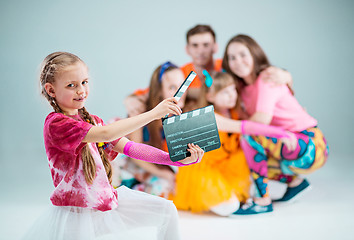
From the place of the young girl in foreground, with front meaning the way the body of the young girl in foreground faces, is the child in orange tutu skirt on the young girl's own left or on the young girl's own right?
on the young girl's own left

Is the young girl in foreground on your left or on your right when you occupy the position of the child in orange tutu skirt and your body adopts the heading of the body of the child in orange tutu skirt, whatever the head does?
on your right

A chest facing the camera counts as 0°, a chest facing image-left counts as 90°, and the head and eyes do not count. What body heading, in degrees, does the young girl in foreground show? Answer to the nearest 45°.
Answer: approximately 315°

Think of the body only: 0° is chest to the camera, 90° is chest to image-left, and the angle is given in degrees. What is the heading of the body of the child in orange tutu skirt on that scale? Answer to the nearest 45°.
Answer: approximately 315°
